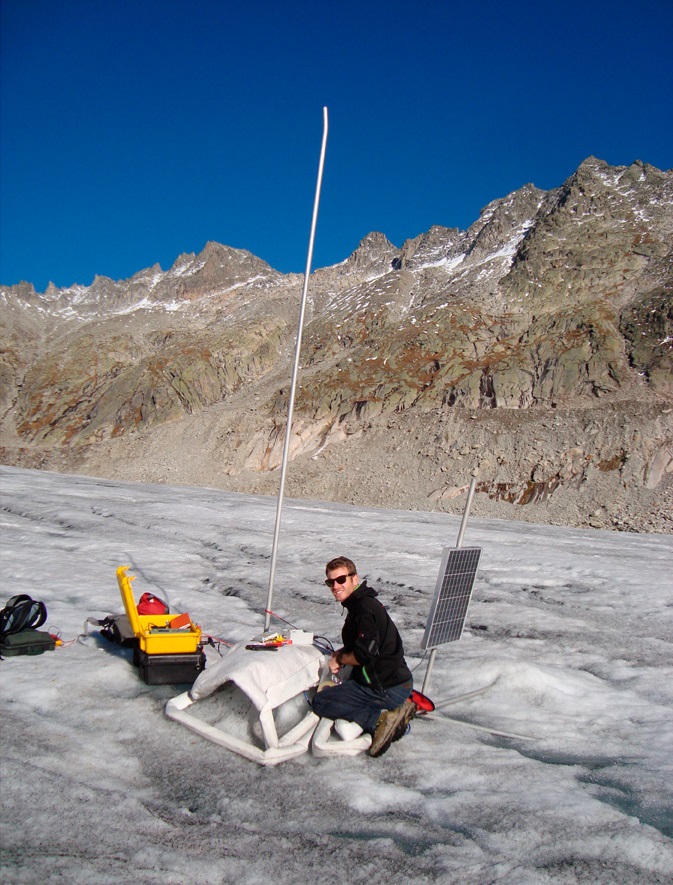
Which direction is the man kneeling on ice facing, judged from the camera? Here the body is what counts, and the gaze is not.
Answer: to the viewer's left

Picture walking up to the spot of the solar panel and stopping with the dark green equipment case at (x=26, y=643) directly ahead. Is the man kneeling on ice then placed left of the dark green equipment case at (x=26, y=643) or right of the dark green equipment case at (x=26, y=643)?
left

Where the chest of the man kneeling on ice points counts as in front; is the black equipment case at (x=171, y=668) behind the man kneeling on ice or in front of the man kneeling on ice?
in front

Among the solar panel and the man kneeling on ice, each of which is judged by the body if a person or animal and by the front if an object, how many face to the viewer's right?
0

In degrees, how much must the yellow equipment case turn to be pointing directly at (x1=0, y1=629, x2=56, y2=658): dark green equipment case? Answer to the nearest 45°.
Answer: approximately 135° to its left

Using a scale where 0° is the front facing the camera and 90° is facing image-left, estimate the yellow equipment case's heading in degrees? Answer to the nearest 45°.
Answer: approximately 270°

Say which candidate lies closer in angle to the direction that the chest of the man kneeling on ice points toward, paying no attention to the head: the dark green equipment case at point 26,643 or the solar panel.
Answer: the dark green equipment case

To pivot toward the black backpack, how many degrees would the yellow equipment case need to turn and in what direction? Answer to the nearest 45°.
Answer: approximately 135° to its left

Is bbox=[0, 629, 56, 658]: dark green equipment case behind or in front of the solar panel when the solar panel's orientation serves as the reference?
behind
